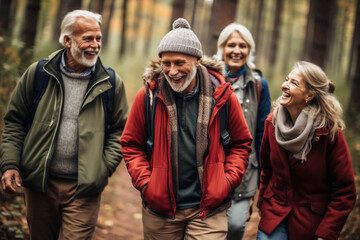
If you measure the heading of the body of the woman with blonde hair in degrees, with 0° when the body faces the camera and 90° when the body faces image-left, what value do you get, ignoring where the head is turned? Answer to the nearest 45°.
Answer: approximately 45°

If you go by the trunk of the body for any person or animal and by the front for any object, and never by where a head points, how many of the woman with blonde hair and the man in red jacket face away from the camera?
0

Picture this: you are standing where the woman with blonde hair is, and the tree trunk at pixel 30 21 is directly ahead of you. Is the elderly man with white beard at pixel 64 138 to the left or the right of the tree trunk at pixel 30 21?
left

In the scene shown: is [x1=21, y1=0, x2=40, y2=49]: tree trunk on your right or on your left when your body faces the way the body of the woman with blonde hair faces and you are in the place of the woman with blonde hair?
on your right

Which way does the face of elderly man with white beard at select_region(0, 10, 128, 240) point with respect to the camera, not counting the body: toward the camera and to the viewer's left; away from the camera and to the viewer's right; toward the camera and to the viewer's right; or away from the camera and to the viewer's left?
toward the camera and to the viewer's right

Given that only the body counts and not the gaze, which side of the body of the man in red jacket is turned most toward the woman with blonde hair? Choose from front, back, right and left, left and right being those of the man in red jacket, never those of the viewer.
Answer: left

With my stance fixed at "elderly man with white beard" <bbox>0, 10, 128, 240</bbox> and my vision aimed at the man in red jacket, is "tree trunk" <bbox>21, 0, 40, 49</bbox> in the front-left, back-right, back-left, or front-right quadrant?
back-left

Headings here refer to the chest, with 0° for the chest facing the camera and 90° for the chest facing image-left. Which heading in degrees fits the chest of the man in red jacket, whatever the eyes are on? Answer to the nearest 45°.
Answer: approximately 0°

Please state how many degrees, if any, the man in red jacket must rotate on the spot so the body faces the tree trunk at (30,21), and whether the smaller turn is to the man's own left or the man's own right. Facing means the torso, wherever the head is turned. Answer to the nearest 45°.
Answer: approximately 135° to the man's own right
